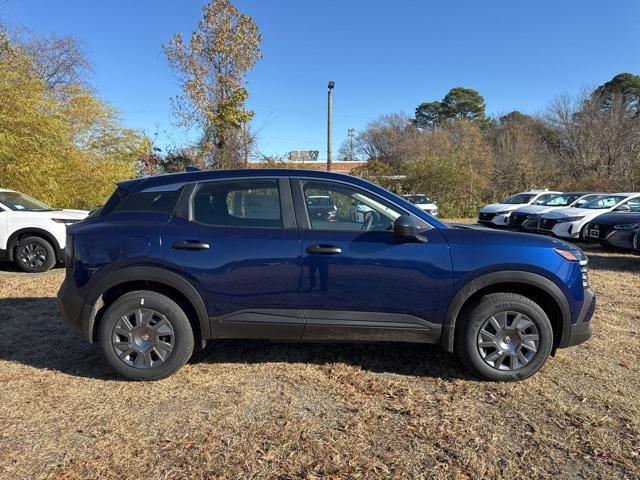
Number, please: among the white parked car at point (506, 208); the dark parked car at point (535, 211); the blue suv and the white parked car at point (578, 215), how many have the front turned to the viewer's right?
1

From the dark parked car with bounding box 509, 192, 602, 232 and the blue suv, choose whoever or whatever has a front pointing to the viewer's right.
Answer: the blue suv

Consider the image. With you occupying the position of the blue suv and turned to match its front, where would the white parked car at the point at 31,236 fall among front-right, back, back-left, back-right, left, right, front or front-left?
back-left

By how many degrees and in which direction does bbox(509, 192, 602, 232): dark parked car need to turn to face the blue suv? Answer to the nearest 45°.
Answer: approximately 45° to its left

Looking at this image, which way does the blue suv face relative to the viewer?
to the viewer's right

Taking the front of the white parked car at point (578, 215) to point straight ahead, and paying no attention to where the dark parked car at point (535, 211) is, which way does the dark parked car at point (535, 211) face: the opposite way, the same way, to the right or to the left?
the same way

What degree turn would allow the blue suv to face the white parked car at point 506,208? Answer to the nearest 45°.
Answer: approximately 45° to its left

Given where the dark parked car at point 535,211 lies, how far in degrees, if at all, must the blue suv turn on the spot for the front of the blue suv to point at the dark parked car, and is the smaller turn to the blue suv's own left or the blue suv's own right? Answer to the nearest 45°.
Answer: approximately 45° to the blue suv's own left

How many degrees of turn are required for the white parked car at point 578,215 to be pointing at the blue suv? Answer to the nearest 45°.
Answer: approximately 45° to its left

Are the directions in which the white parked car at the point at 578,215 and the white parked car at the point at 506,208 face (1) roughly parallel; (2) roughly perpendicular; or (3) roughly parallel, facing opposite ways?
roughly parallel

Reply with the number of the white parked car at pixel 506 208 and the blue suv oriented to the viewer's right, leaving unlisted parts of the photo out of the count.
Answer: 1

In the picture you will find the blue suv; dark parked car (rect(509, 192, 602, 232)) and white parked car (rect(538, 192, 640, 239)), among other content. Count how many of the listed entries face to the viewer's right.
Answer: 1

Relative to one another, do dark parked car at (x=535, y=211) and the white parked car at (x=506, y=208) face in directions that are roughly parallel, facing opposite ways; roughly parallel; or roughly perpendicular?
roughly parallel

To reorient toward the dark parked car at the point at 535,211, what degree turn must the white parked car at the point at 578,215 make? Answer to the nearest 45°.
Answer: approximately 90° to its right
